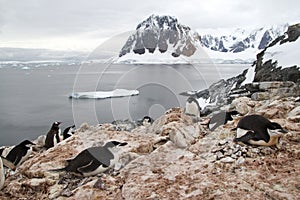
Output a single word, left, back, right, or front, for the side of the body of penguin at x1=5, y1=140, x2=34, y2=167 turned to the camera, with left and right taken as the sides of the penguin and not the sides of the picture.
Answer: right

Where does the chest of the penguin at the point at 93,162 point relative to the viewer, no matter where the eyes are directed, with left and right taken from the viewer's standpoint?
facing to the right of the viewer

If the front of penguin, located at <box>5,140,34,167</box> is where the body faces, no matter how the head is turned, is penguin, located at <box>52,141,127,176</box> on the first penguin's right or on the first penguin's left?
on the first penguin's right

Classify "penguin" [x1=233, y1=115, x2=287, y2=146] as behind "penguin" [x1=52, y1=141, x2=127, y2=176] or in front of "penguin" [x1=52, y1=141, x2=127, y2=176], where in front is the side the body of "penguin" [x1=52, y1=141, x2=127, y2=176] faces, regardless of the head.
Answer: in front

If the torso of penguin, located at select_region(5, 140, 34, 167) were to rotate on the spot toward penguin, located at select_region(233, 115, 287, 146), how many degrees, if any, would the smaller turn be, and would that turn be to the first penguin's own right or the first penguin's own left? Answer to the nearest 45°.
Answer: approximately 45° to the first penguin's own right

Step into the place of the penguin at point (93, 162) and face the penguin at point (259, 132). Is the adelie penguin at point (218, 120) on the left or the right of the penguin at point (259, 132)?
left
